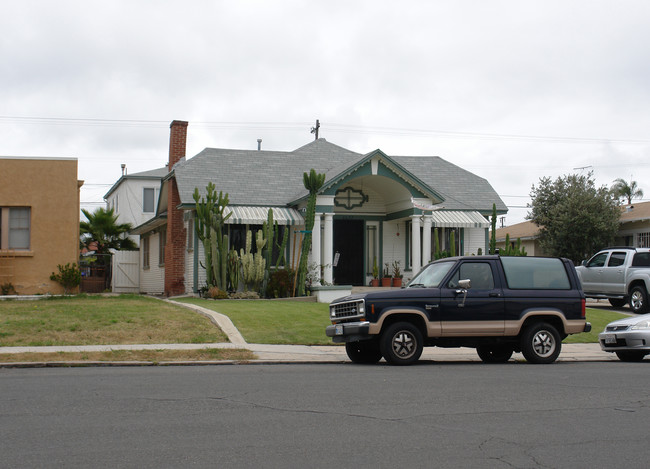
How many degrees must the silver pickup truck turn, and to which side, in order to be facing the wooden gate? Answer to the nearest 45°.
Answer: approximately 45° to its left

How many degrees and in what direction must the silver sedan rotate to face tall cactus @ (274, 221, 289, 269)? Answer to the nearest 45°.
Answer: approximately 90° to its right

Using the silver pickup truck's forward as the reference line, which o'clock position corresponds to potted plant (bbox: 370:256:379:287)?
The potted plant is roughly at 11 o'clock from the silver pickup truck.

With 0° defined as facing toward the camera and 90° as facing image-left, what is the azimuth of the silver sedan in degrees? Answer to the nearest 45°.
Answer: approximately 45°

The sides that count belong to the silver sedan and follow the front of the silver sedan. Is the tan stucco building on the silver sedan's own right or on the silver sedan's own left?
on the silver sedan's own right

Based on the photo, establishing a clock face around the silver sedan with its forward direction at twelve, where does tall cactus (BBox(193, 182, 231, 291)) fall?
The tall cactus is roughly at 2 o'clock from the silver sedan.

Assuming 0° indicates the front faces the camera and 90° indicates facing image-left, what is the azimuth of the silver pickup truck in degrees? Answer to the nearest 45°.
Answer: approximately 135°

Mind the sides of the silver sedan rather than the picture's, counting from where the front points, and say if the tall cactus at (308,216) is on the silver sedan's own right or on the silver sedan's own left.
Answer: on the silver sedan's own right

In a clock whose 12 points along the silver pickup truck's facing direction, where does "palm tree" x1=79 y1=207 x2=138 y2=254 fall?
The palm tree is roughly at 11 o'clock from the silver pickup truck.
